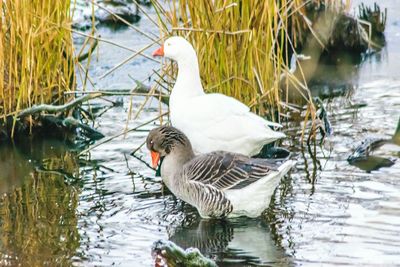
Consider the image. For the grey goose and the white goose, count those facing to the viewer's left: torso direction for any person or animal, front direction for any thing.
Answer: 2

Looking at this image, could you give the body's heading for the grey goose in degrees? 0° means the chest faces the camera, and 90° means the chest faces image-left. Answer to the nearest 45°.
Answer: approximately 90°

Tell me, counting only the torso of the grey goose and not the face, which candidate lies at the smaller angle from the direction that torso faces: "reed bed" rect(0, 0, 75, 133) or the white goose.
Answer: the reed bed

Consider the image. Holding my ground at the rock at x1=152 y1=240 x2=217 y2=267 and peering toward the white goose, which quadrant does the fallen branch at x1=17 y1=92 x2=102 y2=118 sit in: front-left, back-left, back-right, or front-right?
front-left

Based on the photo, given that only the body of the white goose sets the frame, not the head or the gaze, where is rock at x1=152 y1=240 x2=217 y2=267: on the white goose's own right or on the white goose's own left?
on the white goose's own left

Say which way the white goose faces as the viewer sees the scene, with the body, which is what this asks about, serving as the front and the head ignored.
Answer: to the viewer's left

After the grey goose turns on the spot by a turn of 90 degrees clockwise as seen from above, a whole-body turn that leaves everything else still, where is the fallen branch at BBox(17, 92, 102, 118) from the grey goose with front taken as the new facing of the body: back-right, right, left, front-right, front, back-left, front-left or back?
front-left

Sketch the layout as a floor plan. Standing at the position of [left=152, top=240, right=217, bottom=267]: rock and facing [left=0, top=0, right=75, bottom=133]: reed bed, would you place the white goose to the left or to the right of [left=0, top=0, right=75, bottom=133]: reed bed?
right
